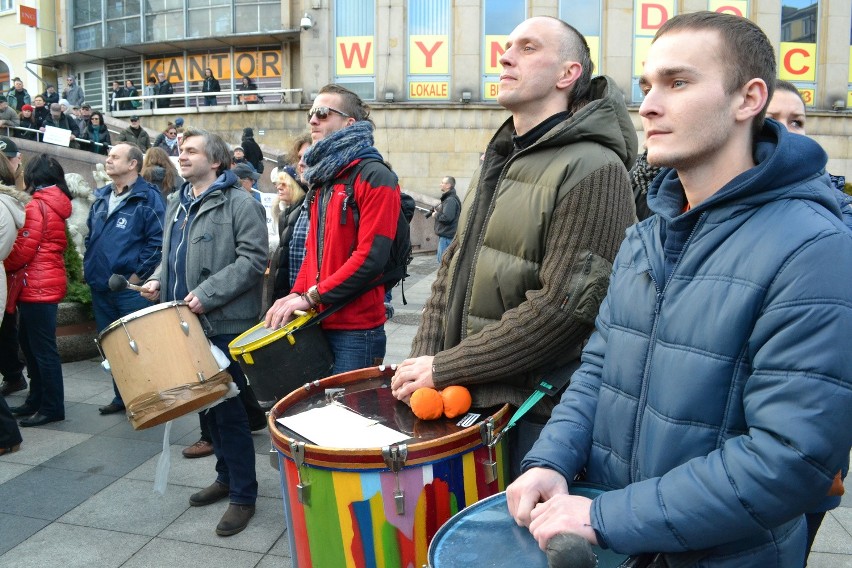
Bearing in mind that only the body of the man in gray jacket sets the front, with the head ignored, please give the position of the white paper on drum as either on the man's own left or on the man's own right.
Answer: on the man's own left

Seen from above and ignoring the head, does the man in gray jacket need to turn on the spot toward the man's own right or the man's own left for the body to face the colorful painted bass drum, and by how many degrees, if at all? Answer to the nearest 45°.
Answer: approximately 45° to the man's own left

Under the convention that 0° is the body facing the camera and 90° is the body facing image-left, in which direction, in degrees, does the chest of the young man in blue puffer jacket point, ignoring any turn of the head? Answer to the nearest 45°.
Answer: approximately 45°

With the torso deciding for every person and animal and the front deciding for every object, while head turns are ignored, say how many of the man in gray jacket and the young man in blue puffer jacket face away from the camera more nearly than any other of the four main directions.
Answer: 0

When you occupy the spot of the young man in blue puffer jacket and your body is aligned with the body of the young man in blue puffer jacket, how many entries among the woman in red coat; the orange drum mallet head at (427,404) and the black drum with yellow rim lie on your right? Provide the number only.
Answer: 3

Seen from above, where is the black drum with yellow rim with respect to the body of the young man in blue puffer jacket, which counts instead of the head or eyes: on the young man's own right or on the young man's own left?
on the young man's own right

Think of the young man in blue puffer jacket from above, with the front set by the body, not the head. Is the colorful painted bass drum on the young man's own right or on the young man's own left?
on the young man's own right

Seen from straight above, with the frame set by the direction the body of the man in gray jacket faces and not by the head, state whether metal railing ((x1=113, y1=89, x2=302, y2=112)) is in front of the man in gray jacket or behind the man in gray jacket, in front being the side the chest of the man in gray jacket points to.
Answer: behind

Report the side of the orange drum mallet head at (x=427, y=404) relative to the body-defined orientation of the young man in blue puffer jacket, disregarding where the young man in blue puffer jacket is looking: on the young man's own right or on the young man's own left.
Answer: on the young man's own right
